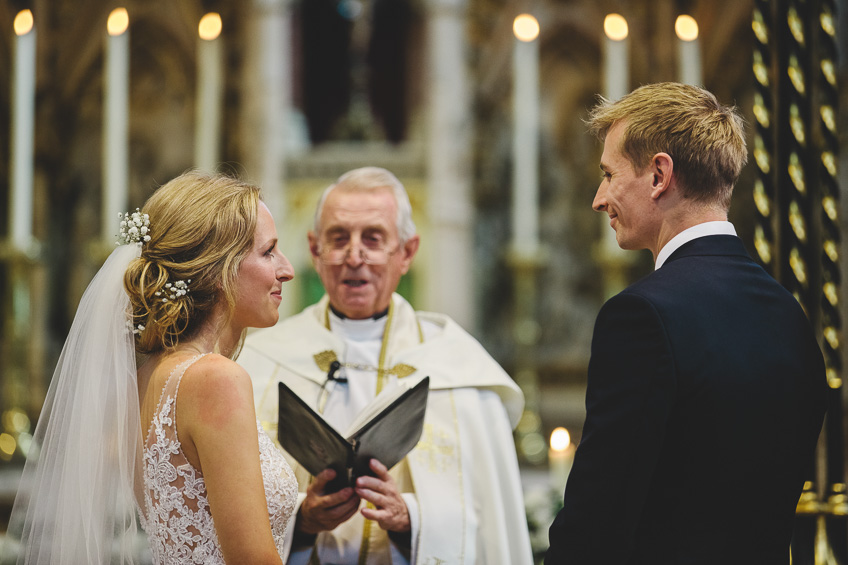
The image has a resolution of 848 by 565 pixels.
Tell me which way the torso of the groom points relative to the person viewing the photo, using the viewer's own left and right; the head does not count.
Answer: facing away from the viewer and to the left of the viewer

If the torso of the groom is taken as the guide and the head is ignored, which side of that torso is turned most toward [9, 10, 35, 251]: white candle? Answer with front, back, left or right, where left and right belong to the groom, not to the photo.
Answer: front

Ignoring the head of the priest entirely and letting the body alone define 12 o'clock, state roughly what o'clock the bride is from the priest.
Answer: The bride is roughly at 1 o'clock from the priest.

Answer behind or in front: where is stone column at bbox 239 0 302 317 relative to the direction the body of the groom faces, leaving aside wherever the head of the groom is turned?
in front

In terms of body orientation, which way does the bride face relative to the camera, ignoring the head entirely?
to the viewer's right

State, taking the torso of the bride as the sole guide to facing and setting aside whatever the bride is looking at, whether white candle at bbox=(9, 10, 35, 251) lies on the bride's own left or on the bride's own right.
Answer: on the bride's own left

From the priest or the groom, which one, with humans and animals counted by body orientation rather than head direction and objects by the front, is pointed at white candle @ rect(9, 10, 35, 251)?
the groom

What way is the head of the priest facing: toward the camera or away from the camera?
toward the camera

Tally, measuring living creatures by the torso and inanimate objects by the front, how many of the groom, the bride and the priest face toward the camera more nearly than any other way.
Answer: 1

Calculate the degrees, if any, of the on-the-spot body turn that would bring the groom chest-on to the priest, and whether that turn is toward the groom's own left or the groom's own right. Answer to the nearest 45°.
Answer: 0° — they already face them

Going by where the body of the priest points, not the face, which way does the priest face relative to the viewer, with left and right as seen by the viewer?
facing the viewer

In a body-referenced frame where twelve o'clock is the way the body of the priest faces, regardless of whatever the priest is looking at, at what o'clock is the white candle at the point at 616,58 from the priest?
The white candle is roughly at 7 o'clock from the priest.

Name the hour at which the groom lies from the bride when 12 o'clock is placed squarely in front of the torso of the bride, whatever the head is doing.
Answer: The groom is roughly at 1 o'clock from the bride.

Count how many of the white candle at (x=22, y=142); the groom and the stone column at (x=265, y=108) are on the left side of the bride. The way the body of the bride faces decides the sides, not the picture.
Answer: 2

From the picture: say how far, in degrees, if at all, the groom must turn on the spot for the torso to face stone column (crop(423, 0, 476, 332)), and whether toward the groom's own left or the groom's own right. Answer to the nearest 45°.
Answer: approximately 45° to the groom's own right

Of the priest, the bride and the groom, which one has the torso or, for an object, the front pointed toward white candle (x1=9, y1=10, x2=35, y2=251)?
the groom

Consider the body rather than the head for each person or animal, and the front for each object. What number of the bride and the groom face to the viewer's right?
1

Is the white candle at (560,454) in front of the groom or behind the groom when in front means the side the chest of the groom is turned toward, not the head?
in front
